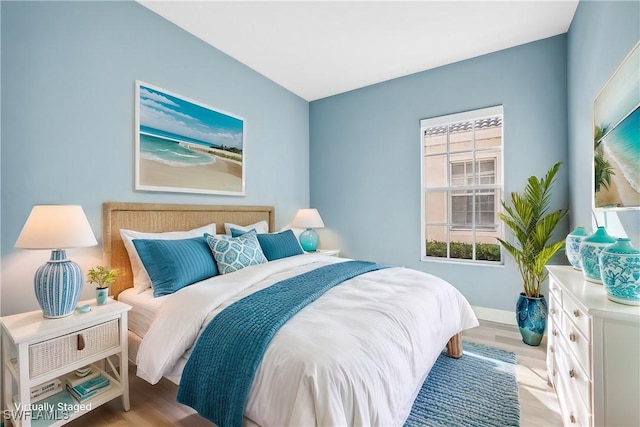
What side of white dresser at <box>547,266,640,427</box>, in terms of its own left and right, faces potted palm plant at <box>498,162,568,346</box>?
right

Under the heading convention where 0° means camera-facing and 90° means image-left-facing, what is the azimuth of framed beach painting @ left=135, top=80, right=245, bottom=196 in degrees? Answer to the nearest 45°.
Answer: approximately 315°

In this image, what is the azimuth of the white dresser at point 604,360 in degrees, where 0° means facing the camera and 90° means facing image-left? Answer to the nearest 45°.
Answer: approximately 90°

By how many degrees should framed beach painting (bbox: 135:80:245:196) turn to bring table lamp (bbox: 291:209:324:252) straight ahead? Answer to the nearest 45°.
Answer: approximately 45° to its left

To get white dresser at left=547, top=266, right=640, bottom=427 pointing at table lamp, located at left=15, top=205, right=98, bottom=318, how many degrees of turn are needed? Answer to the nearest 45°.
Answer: approximately 45° to its left

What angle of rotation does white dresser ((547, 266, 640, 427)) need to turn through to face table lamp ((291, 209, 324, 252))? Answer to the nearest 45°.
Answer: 0° — it already faces it

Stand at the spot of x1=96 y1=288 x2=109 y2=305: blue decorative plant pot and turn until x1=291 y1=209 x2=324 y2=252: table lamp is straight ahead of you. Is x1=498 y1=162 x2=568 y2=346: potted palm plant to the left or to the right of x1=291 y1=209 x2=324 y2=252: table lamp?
right
